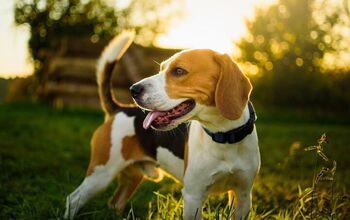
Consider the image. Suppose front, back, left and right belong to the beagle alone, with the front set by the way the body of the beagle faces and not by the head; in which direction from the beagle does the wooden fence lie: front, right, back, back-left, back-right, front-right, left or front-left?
back-left

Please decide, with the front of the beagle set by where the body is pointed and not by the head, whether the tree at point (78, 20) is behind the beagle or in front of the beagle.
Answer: behind

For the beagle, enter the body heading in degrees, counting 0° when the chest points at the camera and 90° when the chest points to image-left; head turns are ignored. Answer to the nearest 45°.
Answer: approximately 315°
